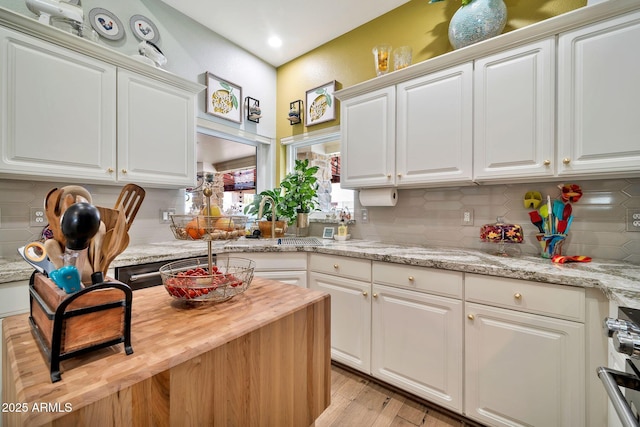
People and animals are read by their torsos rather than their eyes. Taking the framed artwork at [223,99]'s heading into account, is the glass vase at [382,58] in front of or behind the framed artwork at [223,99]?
in front

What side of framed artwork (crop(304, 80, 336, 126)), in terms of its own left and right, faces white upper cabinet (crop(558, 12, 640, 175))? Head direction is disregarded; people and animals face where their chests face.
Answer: left

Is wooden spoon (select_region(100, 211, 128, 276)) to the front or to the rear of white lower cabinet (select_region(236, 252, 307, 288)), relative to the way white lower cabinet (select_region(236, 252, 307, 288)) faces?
to the front

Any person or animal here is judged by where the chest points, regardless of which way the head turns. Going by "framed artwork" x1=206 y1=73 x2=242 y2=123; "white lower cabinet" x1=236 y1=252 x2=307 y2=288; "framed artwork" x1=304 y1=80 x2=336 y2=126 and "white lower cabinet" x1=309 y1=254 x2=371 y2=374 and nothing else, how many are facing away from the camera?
0

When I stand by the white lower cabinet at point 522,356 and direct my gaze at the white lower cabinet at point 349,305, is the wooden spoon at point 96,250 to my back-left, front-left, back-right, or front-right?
front-left

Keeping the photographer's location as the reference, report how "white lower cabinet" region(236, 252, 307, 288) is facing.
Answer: facing the viewer

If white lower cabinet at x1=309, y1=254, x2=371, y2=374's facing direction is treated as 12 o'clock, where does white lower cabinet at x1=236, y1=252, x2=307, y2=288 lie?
white lower cabinet at x1=236, y1=252, x2=307, y2=288 is roughly at 2 o'clock from white lower cabinet at x1=309, y1=254, x2=371, y2=374.

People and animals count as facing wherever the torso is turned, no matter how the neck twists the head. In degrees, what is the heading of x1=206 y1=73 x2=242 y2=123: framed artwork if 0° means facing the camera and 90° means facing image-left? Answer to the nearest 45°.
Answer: approximately 315°

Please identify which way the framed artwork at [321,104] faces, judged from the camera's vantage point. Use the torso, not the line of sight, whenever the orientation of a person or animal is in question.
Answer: facing the viewer and to the left of the viewer
